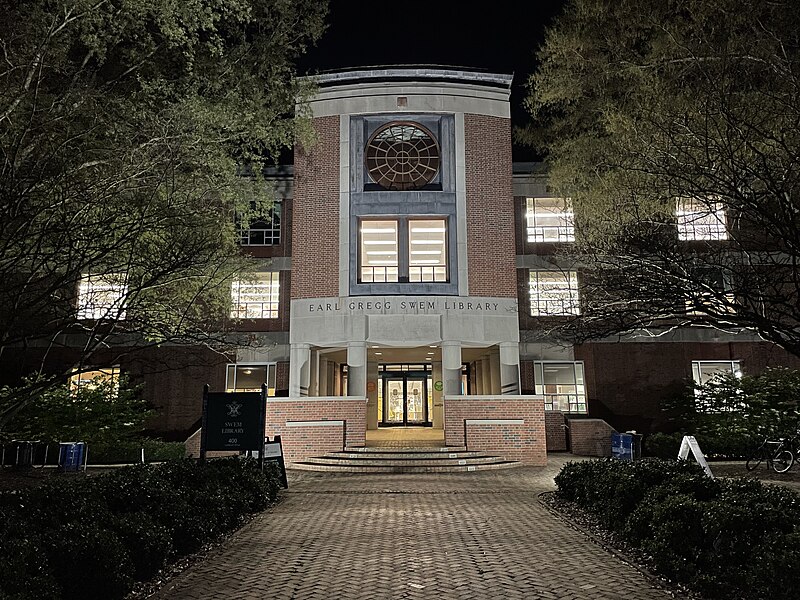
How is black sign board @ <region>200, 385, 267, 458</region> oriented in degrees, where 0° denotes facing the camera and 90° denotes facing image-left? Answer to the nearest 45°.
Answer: approximately 0°

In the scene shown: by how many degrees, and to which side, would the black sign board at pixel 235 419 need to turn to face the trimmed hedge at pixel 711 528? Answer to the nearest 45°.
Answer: approximately 45° to its left

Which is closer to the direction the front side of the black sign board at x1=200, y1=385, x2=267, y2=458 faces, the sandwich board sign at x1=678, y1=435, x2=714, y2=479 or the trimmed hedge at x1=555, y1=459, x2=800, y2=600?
the trimmed hedge

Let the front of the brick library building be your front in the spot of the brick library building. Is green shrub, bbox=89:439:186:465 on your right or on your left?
on your right

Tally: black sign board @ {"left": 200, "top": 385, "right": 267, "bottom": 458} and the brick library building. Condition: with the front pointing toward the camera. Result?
2

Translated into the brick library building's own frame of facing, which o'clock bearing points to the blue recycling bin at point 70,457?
The blue recycling bin is roughly at 2 o'clock from the brick library building.

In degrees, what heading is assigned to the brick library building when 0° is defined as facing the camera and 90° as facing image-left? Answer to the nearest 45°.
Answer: approximately 0°

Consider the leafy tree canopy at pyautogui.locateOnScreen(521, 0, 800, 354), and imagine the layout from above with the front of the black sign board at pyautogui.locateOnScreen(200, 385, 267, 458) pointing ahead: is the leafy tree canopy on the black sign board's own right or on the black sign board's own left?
on the black sign board's own left
